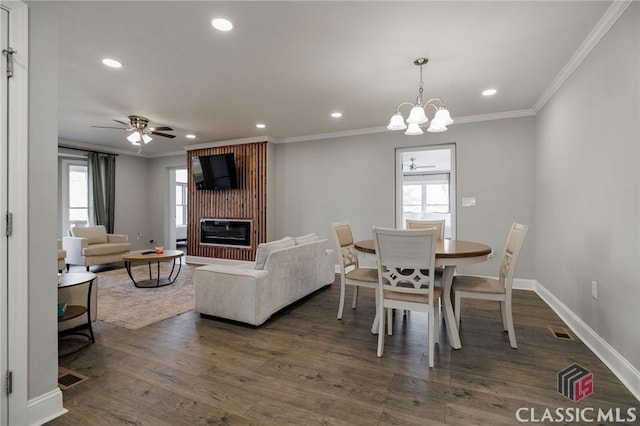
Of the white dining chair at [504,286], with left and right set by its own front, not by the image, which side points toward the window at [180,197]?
front

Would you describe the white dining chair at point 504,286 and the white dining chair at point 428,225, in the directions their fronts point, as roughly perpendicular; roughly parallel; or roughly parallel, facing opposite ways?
roughly perpendicular

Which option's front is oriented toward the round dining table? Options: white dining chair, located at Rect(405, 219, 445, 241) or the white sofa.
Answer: the white dining chair

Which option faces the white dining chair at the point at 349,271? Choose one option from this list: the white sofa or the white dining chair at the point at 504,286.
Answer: the white dining chair at the point at 504,286

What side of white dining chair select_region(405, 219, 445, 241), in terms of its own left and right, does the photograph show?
front

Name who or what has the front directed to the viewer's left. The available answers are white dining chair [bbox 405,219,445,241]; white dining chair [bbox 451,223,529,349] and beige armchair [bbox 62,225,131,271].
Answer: white dining chair [bbox 451,223,529,349]

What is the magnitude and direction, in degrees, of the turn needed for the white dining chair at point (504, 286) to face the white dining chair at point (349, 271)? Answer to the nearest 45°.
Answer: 0° — it already faces it

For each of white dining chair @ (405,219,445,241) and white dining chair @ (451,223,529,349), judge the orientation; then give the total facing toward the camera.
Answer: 1

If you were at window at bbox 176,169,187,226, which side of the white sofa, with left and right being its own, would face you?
front

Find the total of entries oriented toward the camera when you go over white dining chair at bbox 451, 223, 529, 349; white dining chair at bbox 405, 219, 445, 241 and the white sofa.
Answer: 1

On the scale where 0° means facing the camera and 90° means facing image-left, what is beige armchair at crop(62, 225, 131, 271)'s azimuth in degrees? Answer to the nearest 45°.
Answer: approximately 315°

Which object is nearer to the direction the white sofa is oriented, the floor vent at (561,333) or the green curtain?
the green curtain

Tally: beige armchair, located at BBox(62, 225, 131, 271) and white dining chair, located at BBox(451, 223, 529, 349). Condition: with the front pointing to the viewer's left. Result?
1

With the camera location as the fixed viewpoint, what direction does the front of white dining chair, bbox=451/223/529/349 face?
facing to the left of the viewer

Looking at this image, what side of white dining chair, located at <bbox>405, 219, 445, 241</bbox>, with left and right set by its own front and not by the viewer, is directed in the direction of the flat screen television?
right

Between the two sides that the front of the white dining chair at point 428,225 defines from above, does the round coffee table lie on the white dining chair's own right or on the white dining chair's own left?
on the white dining chair's own right

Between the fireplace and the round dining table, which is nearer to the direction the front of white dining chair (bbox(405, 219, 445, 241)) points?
the round dining table

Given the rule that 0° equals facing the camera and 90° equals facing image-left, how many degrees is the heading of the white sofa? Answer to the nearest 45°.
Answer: approximately 135°

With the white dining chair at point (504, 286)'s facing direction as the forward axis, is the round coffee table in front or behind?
in front
